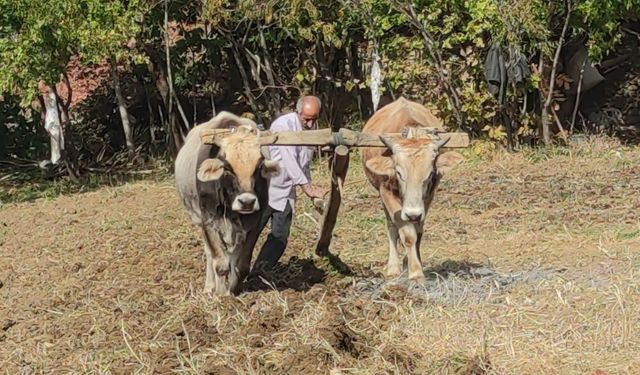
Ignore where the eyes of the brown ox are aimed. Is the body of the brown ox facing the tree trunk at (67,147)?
no

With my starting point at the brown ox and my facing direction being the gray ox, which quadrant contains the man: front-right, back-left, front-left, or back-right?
front-right

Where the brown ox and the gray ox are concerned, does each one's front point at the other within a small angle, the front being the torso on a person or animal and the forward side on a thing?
no

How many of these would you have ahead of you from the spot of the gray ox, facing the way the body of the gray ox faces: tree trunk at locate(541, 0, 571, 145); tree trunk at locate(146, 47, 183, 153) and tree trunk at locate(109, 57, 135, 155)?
0

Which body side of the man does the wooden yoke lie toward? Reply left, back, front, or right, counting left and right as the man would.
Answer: front

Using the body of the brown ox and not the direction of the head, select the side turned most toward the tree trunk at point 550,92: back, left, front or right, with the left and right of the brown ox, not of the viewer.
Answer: back

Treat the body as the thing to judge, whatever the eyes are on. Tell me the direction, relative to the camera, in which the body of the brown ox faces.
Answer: toward the camera

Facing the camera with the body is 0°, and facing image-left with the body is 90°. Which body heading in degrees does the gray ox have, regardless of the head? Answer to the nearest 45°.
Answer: approximately 0°

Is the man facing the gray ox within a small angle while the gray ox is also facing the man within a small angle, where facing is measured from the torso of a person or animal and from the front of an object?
no

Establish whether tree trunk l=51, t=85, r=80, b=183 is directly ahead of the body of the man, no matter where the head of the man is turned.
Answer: no

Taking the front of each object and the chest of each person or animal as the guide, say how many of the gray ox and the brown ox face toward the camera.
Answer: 2

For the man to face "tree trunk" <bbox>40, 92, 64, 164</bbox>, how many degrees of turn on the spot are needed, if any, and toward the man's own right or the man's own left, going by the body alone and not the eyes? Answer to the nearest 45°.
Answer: approximately 180°

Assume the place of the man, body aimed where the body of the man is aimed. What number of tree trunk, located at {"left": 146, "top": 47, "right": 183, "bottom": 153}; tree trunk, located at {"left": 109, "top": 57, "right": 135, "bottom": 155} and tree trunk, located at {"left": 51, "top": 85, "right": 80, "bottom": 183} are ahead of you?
0

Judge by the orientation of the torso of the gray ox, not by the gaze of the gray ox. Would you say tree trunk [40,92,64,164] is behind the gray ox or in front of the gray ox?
behind

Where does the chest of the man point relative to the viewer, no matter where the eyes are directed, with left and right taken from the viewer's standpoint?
facing the viewer and to the right of the viewer
